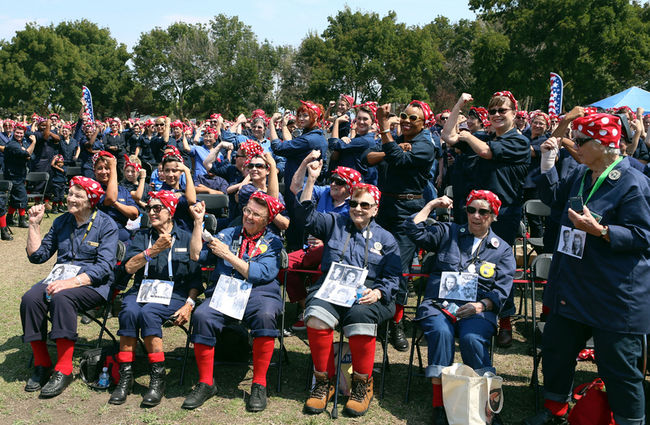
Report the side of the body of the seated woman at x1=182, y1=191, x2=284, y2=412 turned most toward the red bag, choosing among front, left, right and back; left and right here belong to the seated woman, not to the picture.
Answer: left

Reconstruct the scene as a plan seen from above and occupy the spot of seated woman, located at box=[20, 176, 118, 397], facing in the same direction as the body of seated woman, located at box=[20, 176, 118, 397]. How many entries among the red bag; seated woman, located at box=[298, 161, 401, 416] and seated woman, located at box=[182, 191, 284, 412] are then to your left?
3

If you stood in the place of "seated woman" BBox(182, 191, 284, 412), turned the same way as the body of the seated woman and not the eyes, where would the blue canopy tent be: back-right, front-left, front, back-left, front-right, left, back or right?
back

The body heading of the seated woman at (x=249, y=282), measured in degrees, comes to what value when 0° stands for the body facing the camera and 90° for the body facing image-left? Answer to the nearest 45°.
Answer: approximately 45°

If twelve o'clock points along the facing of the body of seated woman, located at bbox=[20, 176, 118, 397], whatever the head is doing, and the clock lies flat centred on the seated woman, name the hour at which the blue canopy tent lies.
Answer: The blue canopy tent is roughly at 7 o'clock from the seated woman.

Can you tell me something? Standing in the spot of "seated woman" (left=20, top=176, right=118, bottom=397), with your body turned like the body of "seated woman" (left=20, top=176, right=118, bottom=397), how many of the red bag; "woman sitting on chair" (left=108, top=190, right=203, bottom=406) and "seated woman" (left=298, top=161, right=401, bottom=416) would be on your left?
3

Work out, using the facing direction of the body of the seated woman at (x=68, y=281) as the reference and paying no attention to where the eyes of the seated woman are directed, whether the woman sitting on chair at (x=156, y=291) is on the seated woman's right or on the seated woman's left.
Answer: on the seated woman's left

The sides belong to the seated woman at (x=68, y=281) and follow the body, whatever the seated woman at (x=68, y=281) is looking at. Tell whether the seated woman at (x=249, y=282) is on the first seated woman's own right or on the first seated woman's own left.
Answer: on the first seated woman's own left

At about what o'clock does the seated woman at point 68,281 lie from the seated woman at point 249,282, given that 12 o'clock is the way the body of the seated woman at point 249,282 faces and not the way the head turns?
the seated woman at point 68,281 is roughly at 2 o'clock from the seated woman at point 249,282.

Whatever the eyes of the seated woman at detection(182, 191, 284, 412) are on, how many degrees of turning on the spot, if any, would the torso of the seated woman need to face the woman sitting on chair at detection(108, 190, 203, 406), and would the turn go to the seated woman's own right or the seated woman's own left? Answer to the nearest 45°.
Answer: approximately 45° to the seated woman's own right
